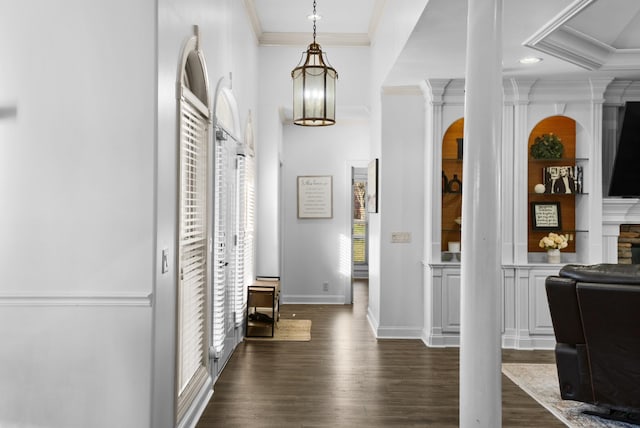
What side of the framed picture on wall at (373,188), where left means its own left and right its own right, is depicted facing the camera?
left

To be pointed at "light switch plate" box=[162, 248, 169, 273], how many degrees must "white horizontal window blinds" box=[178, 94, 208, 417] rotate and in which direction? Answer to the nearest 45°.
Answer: approximately 90° to its right

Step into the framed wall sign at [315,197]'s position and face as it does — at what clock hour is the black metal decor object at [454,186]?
The black metal decor object is roughly at 11 o'clock from the framed wall sign.

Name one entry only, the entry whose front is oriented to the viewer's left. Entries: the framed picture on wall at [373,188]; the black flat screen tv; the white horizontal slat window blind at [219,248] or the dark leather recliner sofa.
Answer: the framed picture on wall

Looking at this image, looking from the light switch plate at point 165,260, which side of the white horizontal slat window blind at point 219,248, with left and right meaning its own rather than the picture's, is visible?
right

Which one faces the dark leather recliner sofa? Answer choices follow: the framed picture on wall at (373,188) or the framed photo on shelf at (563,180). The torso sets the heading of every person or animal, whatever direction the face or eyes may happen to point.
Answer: the framed photo on shelf

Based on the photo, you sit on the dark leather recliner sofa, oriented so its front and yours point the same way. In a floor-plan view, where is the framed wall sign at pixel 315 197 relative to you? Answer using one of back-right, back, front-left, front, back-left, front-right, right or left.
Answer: left

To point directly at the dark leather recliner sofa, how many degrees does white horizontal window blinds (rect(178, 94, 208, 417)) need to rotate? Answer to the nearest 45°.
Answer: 0° — it already faces it

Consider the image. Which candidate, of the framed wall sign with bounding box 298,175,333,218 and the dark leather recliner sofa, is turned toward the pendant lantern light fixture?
the framed wall sign

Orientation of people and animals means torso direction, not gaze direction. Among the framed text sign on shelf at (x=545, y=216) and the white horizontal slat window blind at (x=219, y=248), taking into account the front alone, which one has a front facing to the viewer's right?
the white horizontal slat window blind

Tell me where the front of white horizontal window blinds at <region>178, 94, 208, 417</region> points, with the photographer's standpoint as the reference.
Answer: facing to the right of the viewer

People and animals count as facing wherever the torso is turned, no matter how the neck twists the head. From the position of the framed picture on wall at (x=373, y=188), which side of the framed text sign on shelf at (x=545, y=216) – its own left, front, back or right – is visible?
right

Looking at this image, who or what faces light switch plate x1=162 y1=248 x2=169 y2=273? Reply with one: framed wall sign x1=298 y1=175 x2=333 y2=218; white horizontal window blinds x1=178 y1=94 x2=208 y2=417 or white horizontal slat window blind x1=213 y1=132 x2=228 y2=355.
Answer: the framed wall sign

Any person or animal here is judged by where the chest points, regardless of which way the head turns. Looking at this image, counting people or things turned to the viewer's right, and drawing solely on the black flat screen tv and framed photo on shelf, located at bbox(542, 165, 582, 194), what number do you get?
0

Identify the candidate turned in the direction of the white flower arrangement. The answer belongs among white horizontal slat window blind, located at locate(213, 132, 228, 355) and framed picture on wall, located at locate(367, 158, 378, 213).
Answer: the white horizontal slat window blind

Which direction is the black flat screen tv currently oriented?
toward the camera

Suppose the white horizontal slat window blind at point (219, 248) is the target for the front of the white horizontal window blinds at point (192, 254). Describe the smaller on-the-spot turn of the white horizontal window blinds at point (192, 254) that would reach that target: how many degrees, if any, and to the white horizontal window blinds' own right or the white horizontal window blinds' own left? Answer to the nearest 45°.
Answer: approximately 90° to the white horizontal window blinds' own left

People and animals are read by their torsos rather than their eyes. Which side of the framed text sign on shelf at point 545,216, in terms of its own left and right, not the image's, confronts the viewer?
front
